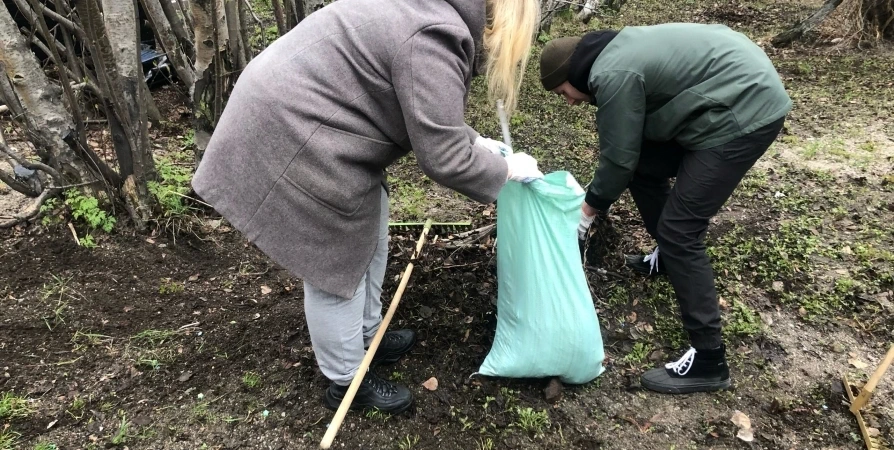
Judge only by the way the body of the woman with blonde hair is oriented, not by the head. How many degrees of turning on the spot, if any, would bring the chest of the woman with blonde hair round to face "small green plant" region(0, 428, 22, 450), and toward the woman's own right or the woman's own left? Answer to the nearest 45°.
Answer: approximately 180°

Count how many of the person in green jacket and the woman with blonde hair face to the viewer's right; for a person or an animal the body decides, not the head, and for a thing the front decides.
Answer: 1

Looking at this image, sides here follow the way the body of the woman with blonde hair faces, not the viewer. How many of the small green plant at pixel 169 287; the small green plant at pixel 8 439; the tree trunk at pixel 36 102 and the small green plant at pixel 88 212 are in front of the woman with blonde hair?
0

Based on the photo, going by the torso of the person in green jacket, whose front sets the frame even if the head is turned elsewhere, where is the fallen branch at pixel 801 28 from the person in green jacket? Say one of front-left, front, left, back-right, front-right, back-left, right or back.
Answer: right

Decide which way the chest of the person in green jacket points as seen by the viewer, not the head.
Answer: to the viewer's left

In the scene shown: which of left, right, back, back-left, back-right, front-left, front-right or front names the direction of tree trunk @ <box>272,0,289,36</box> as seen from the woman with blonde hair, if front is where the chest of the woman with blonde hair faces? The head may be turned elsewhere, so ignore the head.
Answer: left

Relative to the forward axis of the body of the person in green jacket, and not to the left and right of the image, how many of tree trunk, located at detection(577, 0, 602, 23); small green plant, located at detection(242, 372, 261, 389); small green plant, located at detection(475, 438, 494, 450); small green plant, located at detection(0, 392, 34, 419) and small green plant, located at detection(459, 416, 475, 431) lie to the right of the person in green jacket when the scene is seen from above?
1

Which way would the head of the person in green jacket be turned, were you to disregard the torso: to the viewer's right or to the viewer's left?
to the viewer's left

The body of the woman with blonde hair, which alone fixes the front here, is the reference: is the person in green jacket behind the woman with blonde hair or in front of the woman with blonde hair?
in front

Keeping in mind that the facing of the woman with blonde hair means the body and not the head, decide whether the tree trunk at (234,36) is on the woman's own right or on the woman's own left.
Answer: on the woman's own left

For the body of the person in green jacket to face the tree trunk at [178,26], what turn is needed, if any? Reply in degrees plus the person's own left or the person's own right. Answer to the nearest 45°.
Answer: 0° — they already face it

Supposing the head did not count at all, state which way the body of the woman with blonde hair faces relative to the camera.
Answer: to the viewer's right

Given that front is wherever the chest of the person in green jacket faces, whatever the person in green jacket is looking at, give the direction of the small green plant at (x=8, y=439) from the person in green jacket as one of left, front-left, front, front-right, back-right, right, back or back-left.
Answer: front-left

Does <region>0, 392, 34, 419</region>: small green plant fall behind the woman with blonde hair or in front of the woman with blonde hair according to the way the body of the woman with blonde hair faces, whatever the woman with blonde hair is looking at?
behind

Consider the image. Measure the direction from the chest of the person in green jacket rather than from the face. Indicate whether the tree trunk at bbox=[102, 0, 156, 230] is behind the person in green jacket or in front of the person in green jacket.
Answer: in front
